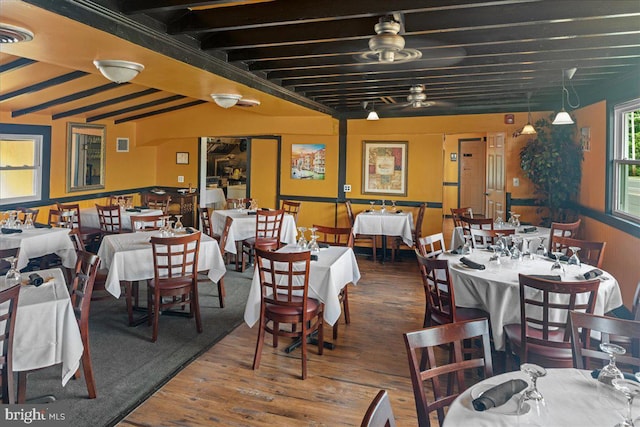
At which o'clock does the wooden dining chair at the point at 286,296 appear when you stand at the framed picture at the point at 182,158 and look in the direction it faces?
The wooden dining chair is roughly at 12 o'clock from the framed picture.

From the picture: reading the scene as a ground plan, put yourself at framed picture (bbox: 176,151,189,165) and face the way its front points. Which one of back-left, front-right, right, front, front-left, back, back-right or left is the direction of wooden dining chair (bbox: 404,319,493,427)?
front

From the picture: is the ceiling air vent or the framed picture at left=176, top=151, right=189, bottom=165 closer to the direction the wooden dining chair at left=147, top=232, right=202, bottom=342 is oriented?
the framed picture

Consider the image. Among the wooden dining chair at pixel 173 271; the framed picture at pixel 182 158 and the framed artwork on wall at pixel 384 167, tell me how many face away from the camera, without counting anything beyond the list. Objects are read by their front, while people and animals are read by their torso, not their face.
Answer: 1

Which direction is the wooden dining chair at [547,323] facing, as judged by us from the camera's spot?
facing away from the viewer and to the left of the viewer

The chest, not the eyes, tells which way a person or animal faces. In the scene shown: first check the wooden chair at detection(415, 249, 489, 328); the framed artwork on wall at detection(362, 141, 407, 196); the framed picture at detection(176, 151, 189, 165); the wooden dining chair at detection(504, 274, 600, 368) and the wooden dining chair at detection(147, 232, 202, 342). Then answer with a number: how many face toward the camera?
2

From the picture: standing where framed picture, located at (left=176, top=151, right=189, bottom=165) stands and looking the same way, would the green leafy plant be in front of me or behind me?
in front

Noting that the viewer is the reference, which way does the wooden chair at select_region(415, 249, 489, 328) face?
facing away from the viewer and to the right of the viewer

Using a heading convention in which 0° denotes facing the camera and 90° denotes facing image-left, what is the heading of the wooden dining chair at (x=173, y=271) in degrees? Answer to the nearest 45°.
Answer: approximately 180°

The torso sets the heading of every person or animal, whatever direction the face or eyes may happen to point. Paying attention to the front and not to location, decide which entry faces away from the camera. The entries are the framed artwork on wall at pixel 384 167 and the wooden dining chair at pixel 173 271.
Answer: the wooden dining chair

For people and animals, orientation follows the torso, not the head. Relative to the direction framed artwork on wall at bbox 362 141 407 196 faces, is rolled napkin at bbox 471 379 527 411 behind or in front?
in front

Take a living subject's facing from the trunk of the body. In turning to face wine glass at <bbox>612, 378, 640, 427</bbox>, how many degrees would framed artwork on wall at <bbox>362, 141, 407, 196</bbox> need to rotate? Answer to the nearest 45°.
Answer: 0° — it already faces it

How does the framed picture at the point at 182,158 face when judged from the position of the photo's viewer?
facing the viewer
